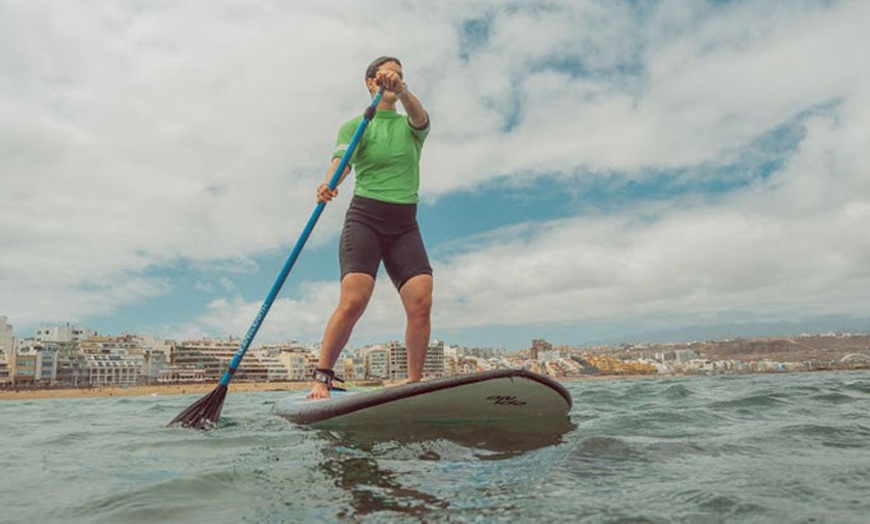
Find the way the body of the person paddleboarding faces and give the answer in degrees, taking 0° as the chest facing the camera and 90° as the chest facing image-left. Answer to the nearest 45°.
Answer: approximately 0°
